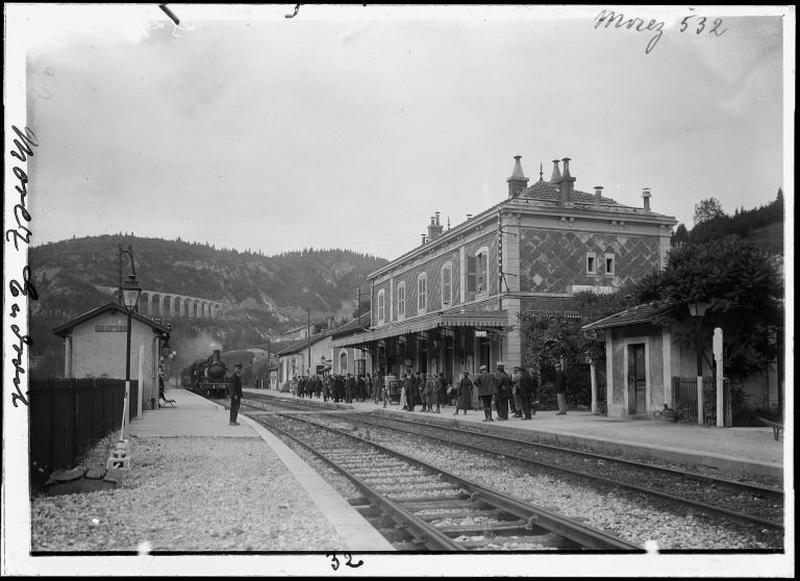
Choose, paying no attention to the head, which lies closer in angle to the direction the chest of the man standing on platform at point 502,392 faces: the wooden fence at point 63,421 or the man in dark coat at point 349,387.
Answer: the wooden fence

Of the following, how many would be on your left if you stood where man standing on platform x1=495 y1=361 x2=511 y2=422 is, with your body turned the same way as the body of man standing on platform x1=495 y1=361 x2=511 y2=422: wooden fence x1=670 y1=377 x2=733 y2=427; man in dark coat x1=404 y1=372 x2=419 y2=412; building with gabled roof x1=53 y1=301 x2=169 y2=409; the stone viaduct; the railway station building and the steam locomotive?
1

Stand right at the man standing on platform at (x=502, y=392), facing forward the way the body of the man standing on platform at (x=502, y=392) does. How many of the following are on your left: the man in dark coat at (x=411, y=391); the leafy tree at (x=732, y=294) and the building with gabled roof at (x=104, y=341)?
1

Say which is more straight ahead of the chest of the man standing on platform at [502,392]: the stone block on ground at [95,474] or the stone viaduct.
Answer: the stone block on ground

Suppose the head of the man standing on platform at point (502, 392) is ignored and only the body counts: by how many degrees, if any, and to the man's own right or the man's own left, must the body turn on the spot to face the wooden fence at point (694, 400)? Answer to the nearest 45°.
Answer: approximately 90° to the man's own left

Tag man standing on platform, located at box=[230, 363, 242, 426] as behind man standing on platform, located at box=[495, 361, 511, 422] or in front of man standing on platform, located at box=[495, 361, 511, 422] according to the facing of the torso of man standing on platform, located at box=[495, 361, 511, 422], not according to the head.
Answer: in front

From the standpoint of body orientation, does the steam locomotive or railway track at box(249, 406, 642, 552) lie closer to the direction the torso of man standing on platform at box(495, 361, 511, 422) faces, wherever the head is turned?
the railway track

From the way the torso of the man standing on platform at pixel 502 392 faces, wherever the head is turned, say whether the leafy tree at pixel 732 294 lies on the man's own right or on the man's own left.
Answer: on the man's own left

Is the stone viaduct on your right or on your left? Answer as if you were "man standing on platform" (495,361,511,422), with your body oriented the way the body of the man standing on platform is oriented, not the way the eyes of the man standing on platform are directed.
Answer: on your right

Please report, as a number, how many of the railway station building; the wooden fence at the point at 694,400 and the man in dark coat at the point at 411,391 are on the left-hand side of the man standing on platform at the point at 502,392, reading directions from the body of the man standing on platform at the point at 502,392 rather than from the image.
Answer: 1

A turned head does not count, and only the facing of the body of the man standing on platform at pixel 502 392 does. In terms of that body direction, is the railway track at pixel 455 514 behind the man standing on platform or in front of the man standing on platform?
in front

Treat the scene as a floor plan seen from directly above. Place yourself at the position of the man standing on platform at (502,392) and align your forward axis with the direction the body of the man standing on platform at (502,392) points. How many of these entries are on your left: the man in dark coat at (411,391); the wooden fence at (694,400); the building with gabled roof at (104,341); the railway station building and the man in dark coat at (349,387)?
1

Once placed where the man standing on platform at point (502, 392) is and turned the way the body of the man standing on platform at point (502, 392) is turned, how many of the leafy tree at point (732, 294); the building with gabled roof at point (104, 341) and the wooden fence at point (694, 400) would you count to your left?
2

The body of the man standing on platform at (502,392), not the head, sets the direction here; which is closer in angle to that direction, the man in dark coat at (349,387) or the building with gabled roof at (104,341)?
the building with gabled roof
